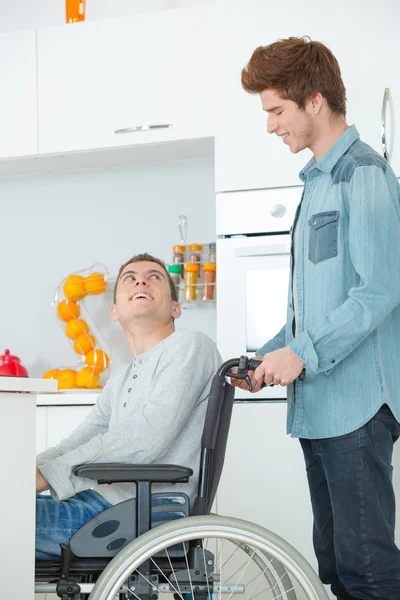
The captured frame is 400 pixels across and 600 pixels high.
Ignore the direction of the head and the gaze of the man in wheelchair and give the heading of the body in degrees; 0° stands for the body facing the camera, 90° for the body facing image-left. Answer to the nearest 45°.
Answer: approximately 45°

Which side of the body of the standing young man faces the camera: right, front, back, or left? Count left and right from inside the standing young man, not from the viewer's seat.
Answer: left

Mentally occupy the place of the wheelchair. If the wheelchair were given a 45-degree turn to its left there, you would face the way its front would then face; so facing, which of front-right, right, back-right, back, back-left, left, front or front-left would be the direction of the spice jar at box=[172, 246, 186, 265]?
back-right

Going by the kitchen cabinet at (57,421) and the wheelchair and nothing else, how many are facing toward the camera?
1

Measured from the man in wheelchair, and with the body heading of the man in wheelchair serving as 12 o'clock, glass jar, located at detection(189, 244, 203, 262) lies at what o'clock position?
The glass jar is roughly at 5 o'clock from the man in wheelchair.

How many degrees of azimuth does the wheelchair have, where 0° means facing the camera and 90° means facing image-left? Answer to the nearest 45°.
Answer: approximately 90°

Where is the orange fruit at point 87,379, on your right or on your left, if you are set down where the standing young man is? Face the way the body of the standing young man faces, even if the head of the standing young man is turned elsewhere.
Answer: on your right

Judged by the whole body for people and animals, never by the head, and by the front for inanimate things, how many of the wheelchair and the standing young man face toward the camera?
0

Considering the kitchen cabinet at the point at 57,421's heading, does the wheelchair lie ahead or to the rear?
ahead

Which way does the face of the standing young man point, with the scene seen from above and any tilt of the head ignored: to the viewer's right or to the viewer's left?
to the viewer's left

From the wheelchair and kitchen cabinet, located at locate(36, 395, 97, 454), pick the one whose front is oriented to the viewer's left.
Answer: the wheelchair
